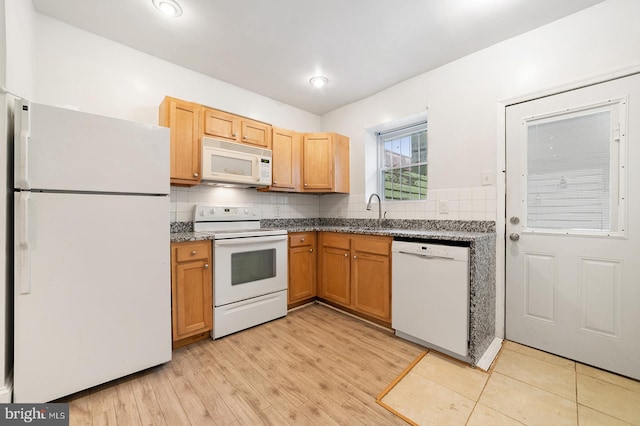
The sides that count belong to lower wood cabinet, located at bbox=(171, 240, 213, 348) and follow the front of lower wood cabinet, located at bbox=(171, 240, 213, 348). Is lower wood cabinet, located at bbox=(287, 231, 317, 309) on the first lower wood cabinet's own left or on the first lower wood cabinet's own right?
on the first lower wood cabinet's own left

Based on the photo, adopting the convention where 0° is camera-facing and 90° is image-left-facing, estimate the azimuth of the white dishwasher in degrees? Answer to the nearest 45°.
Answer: approximately 45°

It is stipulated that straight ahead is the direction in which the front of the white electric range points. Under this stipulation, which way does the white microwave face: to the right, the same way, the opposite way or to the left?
the same way

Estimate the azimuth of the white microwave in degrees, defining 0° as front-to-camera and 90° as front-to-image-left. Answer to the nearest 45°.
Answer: approximately 315°

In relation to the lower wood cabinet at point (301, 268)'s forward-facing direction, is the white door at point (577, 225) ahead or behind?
ahead

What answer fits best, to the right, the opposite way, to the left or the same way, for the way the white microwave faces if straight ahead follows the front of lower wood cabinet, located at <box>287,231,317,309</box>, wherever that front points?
the same way

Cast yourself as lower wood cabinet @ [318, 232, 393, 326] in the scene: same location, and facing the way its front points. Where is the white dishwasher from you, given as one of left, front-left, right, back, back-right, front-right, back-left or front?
left

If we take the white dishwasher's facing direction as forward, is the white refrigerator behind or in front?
in front

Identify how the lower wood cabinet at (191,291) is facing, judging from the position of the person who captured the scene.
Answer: facing the viewer and to the right of the viewer

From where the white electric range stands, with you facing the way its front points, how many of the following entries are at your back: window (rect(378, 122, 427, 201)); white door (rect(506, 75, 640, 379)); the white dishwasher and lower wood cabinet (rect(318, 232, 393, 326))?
0

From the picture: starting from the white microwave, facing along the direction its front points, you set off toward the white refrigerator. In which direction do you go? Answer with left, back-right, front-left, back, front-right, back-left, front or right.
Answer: right
